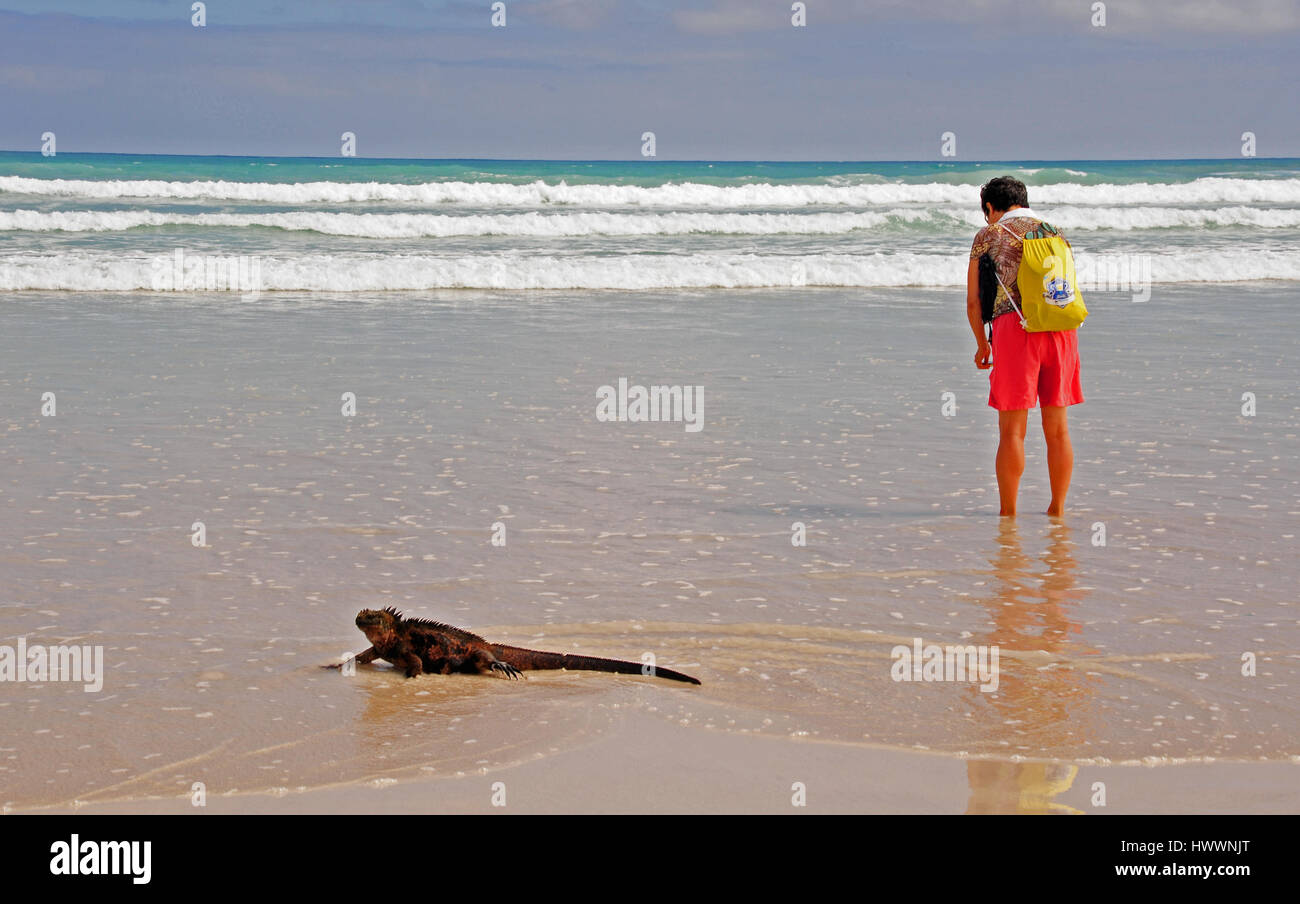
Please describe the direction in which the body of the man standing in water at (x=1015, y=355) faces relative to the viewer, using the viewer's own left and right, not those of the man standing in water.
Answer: facing away from the viewer and to the left of the viewer

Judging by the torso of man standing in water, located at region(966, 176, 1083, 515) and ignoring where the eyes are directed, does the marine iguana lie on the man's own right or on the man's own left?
on the man's own left

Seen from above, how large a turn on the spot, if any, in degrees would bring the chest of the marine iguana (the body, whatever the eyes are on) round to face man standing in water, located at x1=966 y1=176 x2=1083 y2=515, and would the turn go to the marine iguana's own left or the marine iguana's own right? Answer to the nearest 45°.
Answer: approximately 135° to the marine iguana's own right

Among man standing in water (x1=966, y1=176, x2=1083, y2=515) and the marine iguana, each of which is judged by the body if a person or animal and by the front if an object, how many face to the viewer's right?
0

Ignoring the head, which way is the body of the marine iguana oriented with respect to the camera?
to the viewer's left

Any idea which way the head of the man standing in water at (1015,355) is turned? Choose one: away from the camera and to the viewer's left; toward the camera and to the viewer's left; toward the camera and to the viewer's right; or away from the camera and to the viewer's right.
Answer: away from the camera and to the viewer's left
